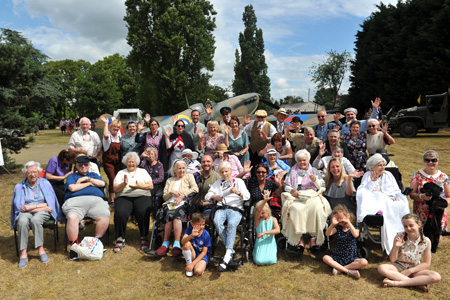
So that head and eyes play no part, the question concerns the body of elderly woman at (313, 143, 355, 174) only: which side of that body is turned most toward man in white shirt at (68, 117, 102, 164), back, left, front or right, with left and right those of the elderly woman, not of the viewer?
right

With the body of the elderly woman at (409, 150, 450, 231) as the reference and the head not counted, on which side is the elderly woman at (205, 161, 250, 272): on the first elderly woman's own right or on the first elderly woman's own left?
on the first elderly woman's own right

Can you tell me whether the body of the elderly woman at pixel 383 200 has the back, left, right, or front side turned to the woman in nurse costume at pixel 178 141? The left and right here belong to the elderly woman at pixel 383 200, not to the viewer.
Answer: right

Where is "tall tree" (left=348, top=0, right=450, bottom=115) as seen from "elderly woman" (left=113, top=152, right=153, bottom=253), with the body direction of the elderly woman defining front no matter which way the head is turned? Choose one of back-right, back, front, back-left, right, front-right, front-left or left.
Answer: back-left

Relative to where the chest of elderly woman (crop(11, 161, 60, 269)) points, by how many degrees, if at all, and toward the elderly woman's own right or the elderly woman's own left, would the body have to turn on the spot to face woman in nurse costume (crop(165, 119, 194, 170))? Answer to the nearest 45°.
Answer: approximately 90° to the elderly woman's own left

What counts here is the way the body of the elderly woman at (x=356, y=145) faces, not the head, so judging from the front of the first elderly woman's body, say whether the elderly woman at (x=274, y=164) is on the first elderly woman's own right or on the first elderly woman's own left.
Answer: on the first elderly woman's own right
